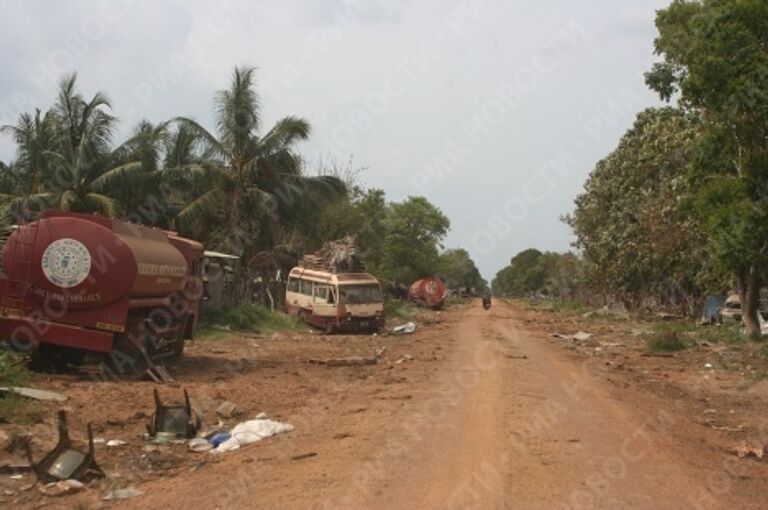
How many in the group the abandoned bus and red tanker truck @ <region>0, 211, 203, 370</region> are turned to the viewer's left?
0

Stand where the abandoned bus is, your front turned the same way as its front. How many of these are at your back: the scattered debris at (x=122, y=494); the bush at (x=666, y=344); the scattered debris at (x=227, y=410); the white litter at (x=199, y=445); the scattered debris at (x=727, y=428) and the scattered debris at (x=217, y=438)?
0

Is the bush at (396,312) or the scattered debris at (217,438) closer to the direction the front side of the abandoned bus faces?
the scattered debris

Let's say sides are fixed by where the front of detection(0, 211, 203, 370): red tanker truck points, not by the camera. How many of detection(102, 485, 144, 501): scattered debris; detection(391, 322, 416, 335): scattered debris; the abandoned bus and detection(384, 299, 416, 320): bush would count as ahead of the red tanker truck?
3

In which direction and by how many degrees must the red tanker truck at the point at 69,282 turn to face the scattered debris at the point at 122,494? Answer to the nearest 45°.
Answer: approximately 135° to its right

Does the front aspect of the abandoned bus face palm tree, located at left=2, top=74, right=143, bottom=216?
no

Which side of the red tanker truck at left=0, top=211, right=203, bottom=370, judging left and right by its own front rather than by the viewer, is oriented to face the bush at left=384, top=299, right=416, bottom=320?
front

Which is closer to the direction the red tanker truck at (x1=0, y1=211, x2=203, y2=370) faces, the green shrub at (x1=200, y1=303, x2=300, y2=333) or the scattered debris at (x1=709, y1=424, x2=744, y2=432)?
the green shrub

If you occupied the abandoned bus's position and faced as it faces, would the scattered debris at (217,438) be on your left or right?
on your right

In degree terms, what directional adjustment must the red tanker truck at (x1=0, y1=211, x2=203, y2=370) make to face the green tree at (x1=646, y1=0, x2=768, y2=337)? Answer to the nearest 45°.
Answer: approximately 45° to its right

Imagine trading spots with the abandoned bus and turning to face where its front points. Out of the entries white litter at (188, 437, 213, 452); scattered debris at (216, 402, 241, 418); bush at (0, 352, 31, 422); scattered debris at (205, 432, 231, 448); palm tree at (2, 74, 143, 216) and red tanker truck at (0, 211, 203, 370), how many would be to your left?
0

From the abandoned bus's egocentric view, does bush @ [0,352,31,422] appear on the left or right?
on its right

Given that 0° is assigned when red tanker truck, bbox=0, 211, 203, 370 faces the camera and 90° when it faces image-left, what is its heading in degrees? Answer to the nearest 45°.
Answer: approximately 225°
